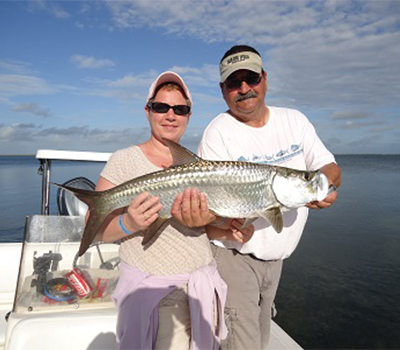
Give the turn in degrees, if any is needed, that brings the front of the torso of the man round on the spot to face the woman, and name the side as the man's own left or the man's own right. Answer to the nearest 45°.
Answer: approximately 45° to the man's own right

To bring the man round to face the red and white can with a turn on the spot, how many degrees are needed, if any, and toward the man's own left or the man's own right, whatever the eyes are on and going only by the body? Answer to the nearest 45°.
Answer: approximately 90° to the man's own right
